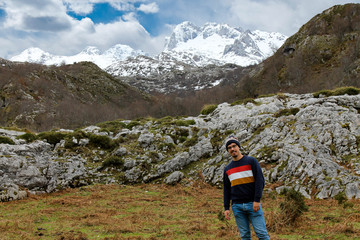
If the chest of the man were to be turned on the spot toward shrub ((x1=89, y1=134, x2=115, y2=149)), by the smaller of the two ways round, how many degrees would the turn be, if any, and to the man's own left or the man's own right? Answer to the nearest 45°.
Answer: approximately 135° to the man's own right

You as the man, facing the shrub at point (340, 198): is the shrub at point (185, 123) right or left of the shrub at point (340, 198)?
left

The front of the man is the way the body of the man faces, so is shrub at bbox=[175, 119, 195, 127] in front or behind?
behind

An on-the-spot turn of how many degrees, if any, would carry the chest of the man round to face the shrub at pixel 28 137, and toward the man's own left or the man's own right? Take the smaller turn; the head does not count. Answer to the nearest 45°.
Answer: approximately 135° to the man's own right

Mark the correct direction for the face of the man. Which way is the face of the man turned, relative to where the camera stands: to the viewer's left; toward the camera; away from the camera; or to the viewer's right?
toward the camera

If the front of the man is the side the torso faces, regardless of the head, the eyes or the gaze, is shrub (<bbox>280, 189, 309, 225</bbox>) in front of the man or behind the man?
behind

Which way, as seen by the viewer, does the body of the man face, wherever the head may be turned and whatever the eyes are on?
toward the camera

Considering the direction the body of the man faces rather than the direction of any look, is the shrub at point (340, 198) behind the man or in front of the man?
behind

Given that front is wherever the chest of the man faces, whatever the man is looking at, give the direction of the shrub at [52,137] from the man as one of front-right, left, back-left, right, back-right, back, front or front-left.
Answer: back-right

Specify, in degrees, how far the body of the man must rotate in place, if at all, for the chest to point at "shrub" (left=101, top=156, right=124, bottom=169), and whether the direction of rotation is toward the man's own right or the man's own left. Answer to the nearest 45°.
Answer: approximately 135° to the man's own right

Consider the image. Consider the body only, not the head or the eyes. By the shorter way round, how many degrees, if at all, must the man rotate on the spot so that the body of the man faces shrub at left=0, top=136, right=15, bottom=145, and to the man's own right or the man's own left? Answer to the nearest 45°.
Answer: approximately 135° to the man's own right
